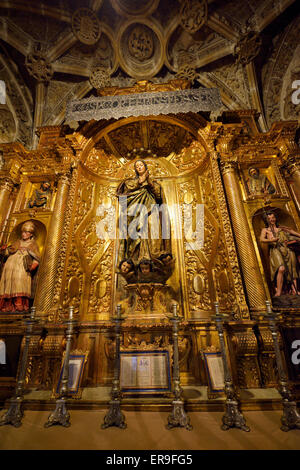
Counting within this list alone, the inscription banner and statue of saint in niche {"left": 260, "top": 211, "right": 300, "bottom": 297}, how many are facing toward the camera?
2

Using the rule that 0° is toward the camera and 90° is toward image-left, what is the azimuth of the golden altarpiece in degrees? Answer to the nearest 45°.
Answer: approximately 0°

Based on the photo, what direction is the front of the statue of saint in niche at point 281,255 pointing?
toward the camera

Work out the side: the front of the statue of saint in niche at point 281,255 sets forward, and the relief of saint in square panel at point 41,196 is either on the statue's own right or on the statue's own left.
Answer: on the statue's own right

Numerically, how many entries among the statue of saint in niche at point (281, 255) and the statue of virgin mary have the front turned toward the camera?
2

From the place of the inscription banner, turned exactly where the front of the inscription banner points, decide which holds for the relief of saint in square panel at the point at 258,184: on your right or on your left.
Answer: on your left

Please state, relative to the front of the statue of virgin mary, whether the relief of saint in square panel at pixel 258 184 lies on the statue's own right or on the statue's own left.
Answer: on the statue's own left

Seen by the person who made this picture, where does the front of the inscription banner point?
facing the viewer

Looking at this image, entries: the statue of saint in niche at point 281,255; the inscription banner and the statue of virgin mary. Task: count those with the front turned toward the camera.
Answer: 3

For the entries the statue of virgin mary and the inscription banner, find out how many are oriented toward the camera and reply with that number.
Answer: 2

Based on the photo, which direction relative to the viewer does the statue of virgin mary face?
toward the camera
